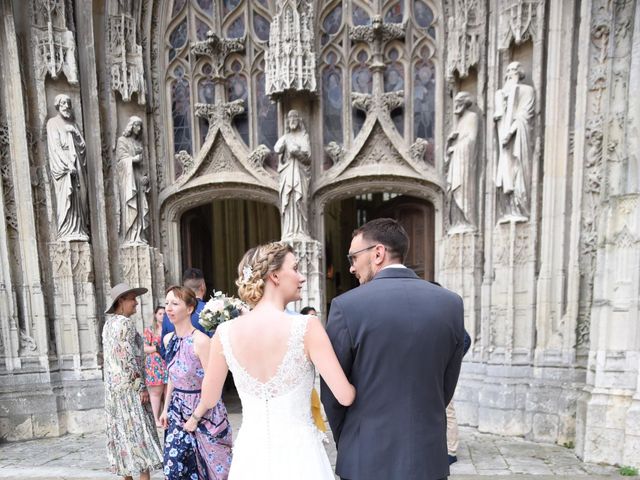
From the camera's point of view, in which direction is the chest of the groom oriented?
away from the camera

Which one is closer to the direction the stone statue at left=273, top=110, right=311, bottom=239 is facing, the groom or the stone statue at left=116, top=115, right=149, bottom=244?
the groom

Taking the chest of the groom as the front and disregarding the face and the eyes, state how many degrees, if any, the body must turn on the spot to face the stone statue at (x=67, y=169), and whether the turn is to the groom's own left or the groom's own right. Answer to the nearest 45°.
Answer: approximately 45° to the groom's own left

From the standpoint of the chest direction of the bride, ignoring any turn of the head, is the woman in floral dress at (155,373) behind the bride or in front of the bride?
in front

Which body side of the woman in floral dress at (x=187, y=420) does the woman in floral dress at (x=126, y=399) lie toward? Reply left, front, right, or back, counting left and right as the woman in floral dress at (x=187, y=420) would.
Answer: right

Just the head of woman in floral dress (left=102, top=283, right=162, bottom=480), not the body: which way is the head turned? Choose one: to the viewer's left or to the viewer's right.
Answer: to the viewer's right

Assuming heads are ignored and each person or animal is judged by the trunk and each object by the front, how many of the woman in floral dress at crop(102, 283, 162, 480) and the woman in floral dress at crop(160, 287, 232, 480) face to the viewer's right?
1

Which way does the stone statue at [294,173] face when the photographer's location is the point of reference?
facing the viewer

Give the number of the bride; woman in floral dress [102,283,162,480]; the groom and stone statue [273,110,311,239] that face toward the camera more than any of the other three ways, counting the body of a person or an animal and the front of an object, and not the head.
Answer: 1

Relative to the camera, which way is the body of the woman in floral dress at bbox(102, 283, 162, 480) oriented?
to the viewer's right

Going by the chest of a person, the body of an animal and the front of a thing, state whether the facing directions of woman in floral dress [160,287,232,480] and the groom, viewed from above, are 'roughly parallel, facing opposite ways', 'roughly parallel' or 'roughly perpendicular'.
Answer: roughly parallel, facing opposite ways

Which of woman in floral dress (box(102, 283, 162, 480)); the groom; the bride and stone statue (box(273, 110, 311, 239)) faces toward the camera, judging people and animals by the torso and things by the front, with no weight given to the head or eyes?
the stone statue

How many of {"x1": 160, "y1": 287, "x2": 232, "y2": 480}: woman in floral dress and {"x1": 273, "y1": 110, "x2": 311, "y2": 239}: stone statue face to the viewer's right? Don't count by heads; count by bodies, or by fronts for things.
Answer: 0

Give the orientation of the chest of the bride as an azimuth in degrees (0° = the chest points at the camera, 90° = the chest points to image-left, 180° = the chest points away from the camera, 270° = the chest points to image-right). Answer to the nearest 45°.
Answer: approximately 180°
